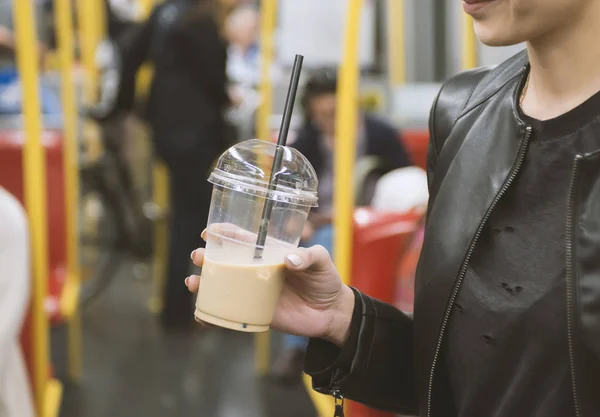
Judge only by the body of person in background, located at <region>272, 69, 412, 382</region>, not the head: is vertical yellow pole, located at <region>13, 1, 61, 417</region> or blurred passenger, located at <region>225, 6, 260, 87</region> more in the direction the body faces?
the vertical yellow pole

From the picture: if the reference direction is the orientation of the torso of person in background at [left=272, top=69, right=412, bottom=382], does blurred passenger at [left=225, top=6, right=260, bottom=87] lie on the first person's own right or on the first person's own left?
on the first person's own right

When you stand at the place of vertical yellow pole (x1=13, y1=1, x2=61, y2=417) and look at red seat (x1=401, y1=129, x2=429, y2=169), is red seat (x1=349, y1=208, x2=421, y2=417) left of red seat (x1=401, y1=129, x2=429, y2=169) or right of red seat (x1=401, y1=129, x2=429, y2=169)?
right

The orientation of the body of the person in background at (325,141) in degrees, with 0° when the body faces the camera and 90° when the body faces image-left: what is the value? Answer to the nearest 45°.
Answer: approximately 45°

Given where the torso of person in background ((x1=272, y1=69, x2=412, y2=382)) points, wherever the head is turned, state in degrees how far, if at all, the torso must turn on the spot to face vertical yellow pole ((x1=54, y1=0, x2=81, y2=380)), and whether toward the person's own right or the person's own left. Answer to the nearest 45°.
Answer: approximately 45° to the person's own right

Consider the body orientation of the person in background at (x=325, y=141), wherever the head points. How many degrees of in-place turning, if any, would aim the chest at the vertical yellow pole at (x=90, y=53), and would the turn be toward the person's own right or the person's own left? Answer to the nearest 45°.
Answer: approximately 90° to the person's own right

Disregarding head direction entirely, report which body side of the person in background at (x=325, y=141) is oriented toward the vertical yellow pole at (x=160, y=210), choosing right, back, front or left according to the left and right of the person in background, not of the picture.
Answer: right
